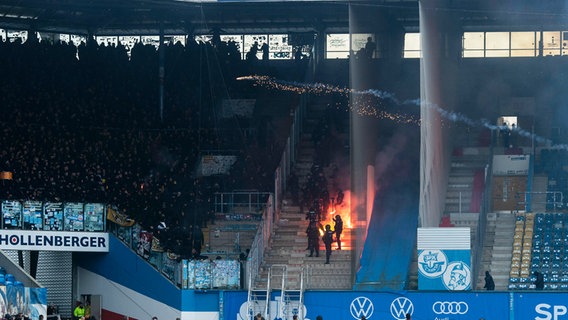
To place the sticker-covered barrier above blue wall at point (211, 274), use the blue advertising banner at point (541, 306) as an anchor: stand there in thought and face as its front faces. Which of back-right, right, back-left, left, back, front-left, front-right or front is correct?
right

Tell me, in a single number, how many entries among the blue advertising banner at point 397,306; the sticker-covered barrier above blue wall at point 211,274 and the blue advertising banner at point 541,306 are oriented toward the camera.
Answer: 3

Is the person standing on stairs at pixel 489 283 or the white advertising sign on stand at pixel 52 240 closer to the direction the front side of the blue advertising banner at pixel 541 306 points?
the white advertising sign on stand

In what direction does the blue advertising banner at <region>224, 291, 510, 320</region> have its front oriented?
toward the camera

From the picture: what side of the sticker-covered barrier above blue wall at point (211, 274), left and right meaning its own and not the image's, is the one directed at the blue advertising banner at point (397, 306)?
left

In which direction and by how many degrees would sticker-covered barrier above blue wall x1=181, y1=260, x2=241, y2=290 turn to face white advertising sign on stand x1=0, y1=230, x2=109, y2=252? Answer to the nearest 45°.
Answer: approximately 90° to its right

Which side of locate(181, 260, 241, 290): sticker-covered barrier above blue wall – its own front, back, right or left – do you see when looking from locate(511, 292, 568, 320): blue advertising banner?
left

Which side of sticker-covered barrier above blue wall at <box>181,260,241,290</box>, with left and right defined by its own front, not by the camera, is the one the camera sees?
front

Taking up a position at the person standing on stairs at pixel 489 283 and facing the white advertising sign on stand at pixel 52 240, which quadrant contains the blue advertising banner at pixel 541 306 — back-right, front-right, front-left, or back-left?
back-left

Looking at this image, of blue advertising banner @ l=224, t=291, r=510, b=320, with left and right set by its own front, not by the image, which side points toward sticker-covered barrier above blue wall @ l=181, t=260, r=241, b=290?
right

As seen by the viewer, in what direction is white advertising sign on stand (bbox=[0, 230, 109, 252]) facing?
toward the camera

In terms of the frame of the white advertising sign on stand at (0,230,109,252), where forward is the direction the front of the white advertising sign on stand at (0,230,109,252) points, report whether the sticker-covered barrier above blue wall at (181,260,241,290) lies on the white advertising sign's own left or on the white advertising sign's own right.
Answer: on the white advertising sign's own left

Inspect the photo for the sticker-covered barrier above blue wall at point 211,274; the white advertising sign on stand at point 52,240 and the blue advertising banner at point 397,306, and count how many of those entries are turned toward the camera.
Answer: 3
